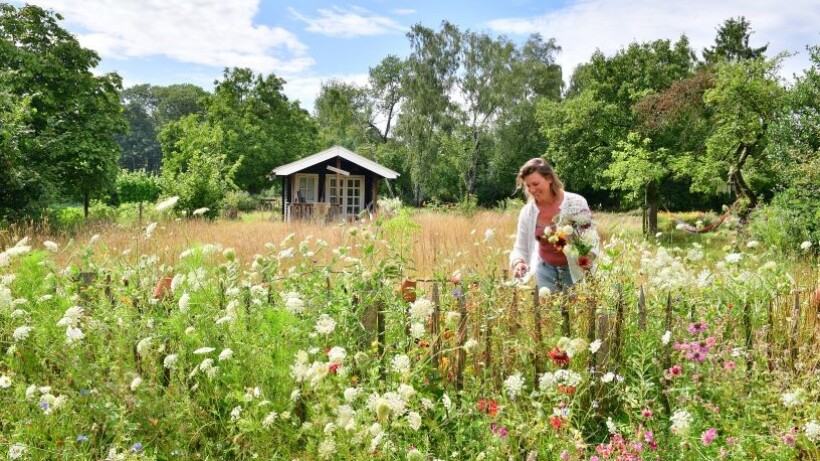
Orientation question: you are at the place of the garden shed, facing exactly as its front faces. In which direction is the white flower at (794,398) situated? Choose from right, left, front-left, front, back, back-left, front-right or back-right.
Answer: front

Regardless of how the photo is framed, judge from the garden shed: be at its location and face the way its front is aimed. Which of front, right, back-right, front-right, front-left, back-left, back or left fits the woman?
front

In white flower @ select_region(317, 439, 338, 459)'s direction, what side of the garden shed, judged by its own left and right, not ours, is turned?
front

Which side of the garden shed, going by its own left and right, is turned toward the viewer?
front

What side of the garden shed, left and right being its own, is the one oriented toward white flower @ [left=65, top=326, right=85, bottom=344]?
front

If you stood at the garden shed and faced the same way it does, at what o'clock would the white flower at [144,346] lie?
The white flower is roughly at 12 o'clock from the garden shed.

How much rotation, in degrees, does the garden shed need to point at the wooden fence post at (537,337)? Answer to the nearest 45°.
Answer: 0° — it already faces it

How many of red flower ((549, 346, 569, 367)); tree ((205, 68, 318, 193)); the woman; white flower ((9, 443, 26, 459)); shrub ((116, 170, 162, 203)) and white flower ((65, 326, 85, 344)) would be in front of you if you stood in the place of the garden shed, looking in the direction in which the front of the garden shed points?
4

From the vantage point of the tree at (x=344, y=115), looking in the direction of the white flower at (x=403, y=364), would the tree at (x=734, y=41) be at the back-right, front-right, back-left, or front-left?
front-left

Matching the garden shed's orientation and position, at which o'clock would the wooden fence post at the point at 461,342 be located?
The wooden fence post is roughly at 12 o'clock from the garden shed.

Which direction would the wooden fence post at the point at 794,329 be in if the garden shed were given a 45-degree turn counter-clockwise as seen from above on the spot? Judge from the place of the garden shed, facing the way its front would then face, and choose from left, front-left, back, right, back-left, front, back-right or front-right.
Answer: front-right

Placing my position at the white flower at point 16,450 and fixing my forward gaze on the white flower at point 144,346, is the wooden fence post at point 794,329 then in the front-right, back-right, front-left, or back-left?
front-right

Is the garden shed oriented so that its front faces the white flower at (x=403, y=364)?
yes

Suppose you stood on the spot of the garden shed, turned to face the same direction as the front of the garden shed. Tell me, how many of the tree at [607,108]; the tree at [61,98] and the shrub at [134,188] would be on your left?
1

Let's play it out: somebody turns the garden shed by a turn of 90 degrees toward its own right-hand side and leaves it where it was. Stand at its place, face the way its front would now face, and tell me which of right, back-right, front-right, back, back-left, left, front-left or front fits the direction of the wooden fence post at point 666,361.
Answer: left

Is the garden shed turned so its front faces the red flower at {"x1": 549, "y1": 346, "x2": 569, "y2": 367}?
yes

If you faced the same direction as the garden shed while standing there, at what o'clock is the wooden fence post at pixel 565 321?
The wooden fence post is roughly at 12 o'clock from the garden shed.

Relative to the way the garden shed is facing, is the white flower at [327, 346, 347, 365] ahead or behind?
ahead

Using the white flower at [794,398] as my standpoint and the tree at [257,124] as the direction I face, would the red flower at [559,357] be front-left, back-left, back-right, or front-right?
front-left
